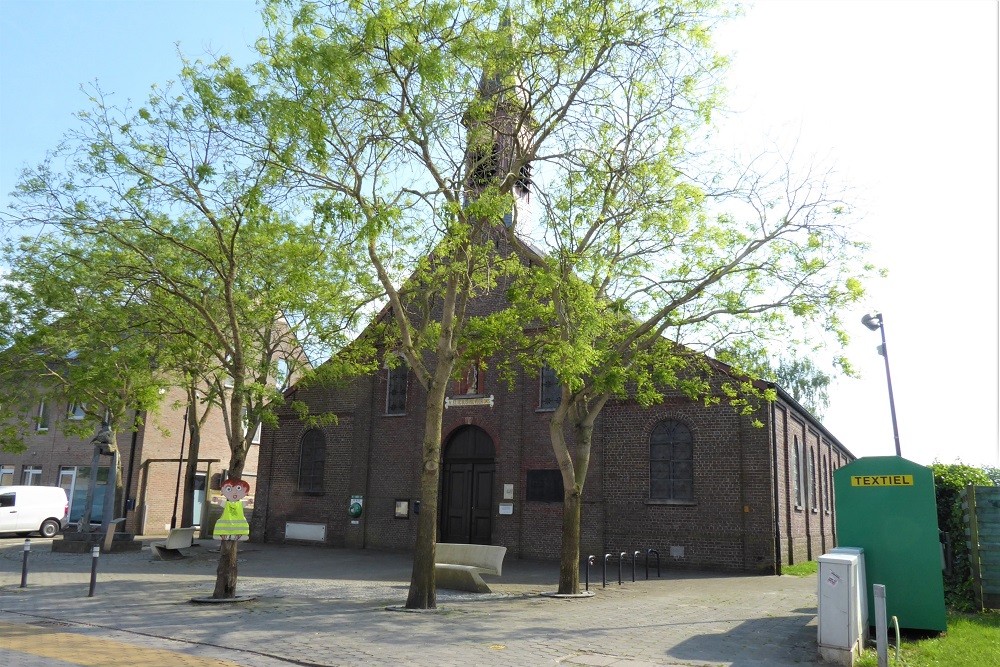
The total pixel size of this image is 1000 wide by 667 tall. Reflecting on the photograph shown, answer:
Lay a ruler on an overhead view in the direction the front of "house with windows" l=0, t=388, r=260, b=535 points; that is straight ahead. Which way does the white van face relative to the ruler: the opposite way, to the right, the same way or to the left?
to the right

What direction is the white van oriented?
to the viewer's left

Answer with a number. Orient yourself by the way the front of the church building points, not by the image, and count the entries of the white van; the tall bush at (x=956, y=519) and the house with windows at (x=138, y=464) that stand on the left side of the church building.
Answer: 1

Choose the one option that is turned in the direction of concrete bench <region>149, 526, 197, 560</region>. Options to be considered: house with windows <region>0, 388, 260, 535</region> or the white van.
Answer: the house with windows

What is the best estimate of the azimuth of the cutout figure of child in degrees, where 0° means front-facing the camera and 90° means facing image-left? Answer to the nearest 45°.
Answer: approximately 0°

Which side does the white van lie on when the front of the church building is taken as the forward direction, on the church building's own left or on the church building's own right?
on the church building's own right

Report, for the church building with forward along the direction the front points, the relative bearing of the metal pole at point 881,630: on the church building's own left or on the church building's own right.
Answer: on the church building's own left

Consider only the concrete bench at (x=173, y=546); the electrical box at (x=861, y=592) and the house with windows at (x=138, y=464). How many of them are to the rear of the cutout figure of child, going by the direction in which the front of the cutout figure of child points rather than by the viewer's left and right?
2

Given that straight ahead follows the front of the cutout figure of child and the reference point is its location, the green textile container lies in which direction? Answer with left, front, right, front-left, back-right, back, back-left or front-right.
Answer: front-left

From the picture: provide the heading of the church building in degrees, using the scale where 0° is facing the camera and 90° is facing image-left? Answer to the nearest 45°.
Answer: approximately 45°
